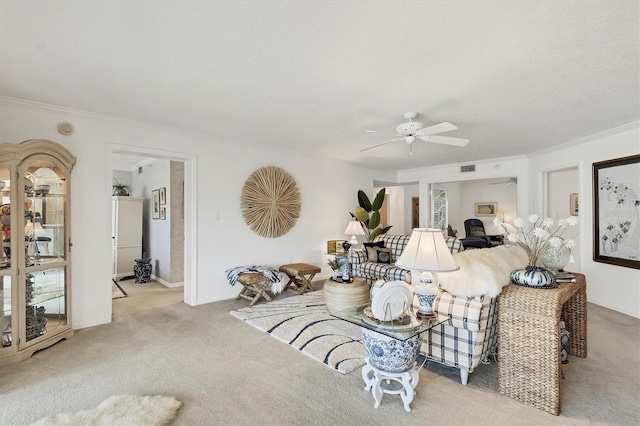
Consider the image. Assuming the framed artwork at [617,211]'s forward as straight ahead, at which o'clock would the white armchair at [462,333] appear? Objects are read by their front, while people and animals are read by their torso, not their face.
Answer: The white armchair is roughly at 11 o'clock from the framed artwork.

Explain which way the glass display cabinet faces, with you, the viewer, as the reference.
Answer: facing the viewer and to the right of the viewer

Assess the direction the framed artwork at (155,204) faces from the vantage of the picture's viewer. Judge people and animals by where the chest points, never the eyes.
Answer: facing the viewer and to the left of the viewer

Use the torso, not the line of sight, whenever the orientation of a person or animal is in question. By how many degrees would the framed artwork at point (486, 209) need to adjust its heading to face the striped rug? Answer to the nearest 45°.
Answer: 0° — it already faces it

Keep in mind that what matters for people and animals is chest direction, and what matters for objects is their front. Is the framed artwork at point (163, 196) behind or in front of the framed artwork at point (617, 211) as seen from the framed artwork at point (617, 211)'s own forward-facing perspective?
in front

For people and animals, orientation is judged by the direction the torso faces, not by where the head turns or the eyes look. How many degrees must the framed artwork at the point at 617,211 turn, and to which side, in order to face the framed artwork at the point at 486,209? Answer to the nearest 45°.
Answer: approximately 90° to its right

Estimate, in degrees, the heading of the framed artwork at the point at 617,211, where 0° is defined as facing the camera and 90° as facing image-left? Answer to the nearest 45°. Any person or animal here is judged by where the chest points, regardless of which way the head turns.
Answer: approximately 45°

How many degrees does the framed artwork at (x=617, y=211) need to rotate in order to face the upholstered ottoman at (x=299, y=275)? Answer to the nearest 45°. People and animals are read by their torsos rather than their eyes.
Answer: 0° — it already faces it

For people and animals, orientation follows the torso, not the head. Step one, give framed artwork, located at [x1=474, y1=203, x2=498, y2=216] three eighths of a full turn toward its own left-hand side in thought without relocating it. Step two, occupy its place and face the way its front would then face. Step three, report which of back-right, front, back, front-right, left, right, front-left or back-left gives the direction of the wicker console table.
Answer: back-right

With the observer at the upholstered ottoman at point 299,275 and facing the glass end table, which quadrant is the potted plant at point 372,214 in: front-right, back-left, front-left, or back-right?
back-left

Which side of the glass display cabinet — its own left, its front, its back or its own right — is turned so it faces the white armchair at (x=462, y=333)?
front

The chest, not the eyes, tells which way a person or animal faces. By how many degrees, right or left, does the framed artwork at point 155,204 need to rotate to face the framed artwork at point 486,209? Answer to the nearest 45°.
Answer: approximately 135° to its left
